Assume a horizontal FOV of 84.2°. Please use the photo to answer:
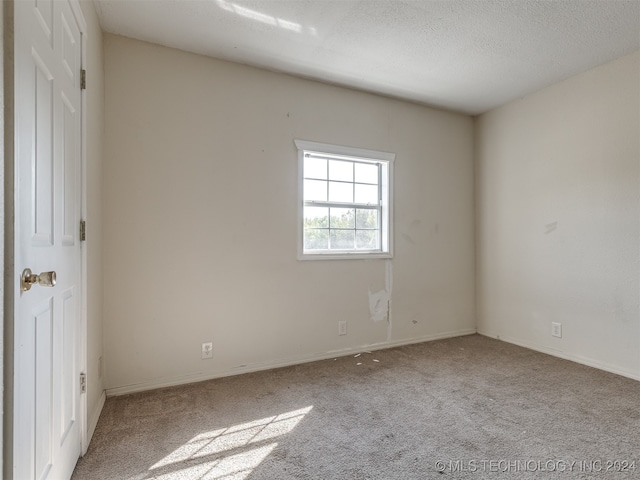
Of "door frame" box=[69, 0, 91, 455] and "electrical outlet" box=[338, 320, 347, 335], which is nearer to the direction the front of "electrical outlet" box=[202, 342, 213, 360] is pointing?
the door frame

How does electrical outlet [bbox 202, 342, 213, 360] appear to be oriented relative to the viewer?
toward the camera

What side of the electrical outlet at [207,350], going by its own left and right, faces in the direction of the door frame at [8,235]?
front

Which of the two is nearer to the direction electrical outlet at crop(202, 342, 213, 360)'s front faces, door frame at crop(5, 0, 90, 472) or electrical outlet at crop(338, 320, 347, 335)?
the door frame

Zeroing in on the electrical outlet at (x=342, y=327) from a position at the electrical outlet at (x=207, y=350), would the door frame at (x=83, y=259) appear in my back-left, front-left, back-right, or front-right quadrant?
back-right

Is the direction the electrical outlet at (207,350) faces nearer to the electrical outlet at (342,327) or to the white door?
the white door

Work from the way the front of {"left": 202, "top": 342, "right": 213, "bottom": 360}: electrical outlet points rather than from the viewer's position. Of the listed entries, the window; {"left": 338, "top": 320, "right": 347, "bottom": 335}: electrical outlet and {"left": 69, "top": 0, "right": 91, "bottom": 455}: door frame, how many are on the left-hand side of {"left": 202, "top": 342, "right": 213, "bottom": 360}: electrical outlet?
2

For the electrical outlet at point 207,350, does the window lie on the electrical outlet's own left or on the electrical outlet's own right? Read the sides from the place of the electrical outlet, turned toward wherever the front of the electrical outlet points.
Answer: on the electrical outlet's own left

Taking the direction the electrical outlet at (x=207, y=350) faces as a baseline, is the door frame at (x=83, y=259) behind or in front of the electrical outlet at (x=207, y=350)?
in front

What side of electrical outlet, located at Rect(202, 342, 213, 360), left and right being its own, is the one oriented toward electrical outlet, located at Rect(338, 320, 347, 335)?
left
